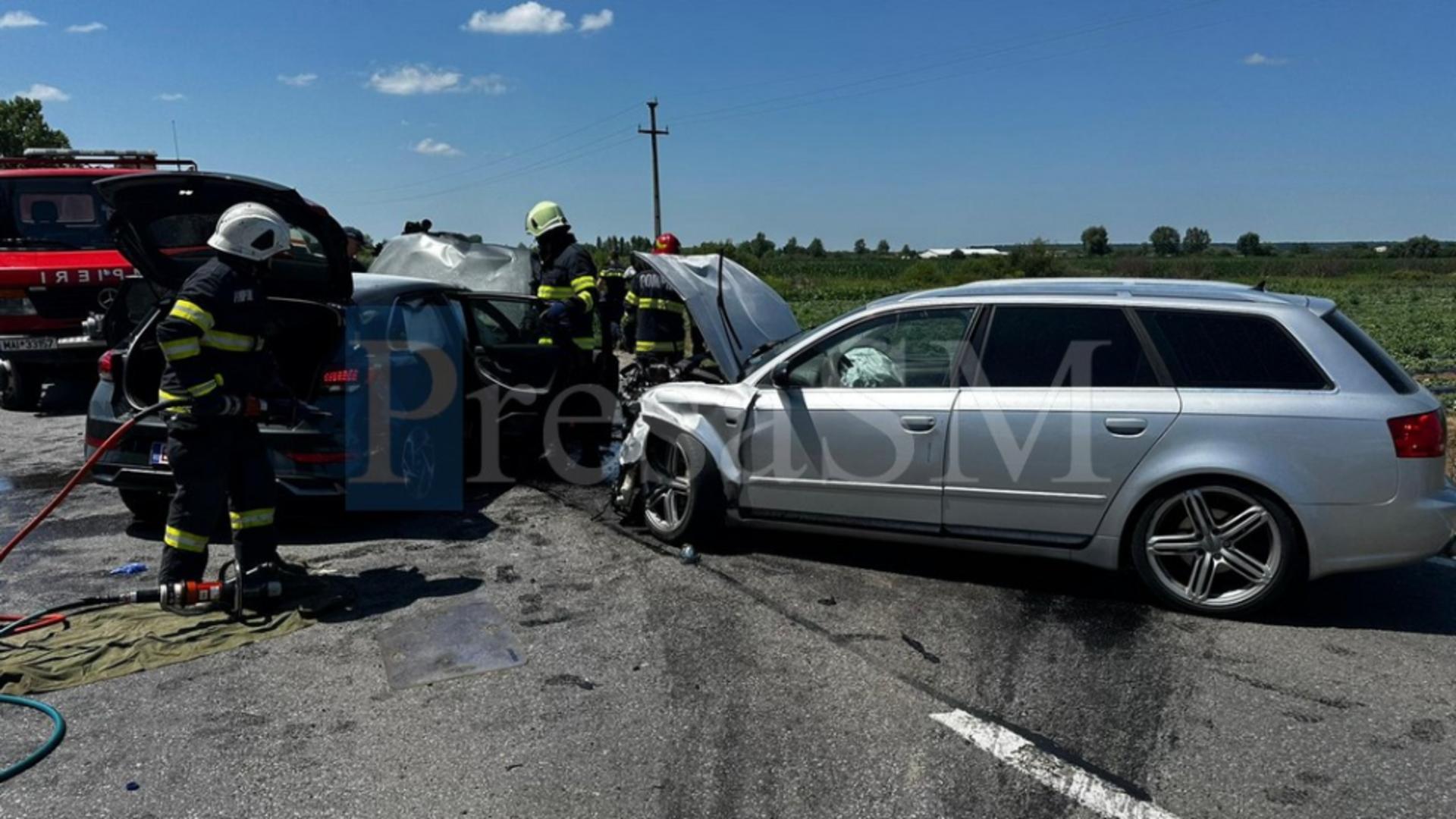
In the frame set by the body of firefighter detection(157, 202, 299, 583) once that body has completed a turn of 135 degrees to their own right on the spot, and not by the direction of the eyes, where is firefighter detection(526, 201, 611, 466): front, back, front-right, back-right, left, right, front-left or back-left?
back-right

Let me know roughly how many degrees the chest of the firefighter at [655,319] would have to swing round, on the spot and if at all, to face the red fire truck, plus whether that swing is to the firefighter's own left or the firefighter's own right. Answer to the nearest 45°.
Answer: approximately 90° to the firefighter's own left

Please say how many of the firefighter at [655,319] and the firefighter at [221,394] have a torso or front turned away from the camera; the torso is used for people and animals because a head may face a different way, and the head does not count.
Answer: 1

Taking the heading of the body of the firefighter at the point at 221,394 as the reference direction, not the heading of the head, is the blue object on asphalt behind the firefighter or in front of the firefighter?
behind

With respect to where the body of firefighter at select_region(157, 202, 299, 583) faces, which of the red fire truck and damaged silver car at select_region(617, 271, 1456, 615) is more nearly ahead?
the damaged silver car

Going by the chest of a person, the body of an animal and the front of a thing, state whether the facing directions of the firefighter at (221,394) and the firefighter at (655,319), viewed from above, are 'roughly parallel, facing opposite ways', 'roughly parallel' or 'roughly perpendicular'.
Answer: roughly perpendicular

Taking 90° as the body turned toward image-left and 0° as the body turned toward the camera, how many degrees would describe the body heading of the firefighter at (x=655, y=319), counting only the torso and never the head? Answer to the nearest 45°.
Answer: approximately 180°
